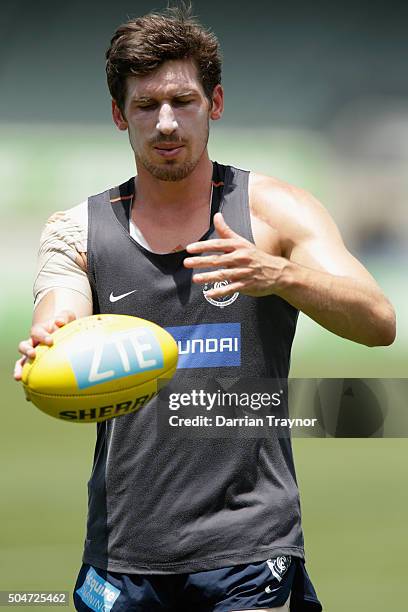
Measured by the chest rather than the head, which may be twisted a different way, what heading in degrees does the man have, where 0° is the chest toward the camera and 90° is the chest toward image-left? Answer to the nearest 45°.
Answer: approximately 0°
